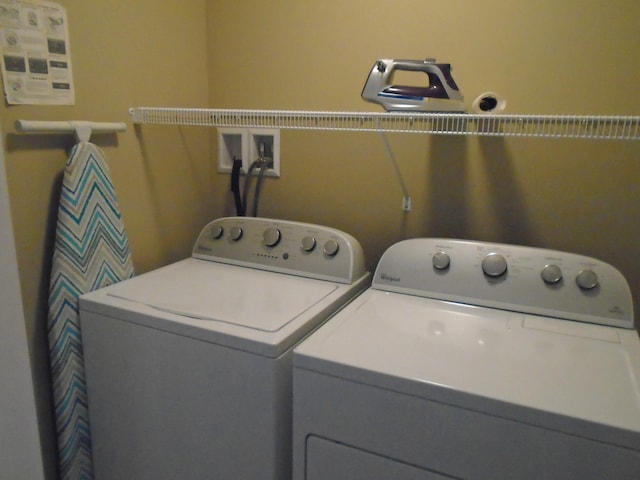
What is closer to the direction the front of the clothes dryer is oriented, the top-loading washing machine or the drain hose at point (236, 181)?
the top-loading washing machine

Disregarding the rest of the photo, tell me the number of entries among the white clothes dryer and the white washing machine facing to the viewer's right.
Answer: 0

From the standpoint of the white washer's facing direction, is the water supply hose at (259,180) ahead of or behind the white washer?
behind

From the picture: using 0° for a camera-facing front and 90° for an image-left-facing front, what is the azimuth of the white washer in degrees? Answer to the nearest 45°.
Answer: approximately 45°

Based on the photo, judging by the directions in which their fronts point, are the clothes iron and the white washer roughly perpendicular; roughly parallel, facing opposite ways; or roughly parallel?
roughly perpendicular

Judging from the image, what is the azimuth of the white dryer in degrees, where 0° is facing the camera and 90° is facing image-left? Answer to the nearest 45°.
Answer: approximately 45°
